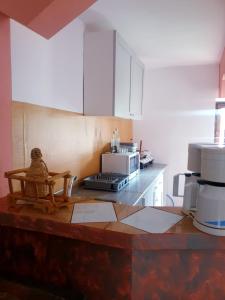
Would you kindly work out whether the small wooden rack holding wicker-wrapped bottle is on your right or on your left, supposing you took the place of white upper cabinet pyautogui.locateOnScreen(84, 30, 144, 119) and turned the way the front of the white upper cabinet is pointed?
on your right
